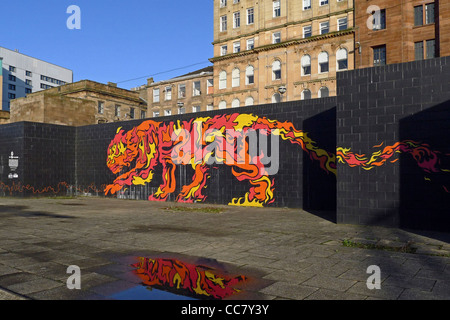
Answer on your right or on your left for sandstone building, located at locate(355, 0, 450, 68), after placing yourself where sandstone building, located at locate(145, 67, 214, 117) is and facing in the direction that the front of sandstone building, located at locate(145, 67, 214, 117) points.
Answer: on your left

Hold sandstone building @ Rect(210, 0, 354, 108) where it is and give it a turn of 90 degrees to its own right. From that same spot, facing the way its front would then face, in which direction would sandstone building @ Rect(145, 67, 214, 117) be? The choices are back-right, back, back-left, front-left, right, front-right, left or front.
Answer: front

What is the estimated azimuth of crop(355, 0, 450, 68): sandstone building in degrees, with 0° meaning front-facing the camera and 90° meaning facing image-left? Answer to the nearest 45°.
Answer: approximately 45°

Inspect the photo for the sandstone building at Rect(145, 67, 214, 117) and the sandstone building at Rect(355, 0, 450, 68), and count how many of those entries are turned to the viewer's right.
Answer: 0

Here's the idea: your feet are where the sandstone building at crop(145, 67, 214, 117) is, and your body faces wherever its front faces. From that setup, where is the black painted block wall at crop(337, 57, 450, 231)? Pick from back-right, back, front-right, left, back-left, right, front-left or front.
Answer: front-left

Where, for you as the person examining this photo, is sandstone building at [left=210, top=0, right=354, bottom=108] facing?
facing the viewer and to the left of the viewer

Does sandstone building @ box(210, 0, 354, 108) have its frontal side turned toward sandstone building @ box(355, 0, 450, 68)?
no

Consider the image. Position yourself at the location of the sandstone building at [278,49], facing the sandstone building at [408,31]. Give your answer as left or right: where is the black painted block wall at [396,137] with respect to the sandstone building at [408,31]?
right

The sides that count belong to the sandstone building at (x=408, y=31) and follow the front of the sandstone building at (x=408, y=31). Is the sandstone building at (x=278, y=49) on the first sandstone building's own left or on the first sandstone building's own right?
on the first sandstone building's own right

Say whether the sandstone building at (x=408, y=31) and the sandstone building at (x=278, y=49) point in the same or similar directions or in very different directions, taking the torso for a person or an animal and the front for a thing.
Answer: same or similar directions
